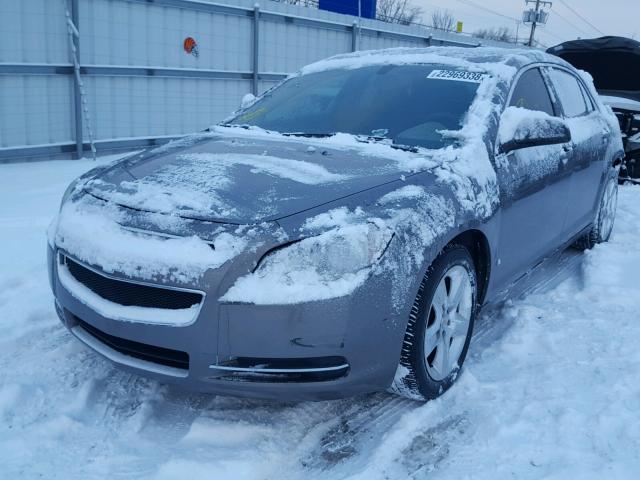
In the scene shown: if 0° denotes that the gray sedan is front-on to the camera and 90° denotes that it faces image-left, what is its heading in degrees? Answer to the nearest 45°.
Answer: approximately 45°

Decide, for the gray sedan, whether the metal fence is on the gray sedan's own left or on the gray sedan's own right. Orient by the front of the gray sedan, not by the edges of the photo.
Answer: on the gray sedan's own right

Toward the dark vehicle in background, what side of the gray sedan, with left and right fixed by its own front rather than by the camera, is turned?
back
